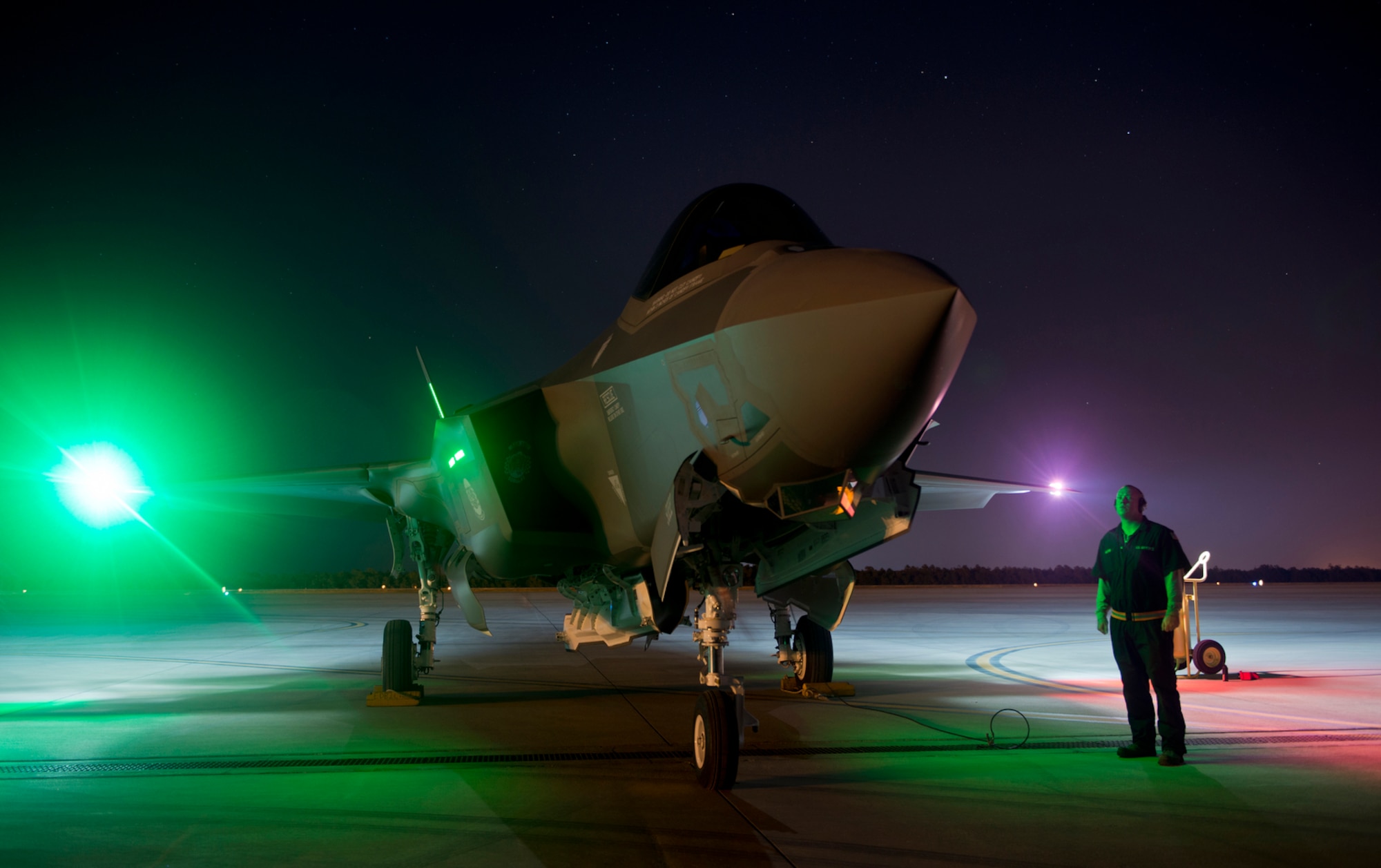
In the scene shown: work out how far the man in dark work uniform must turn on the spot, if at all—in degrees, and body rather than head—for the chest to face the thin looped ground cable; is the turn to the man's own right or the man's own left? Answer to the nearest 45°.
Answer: approximately 90° to the man's own right

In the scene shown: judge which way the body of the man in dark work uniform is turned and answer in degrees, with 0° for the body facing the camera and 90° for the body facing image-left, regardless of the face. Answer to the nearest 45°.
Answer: approximately 45°

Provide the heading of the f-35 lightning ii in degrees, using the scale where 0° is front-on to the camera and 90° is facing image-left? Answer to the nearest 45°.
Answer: approximately 315°

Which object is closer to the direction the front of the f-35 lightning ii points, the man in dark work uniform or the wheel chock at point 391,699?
the man in dark work uniform
